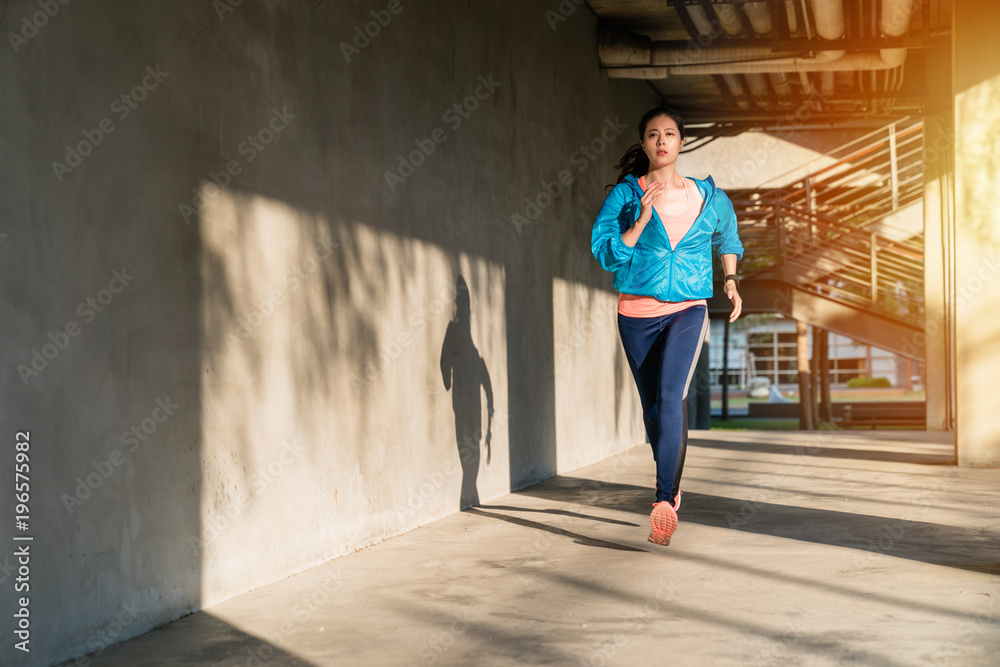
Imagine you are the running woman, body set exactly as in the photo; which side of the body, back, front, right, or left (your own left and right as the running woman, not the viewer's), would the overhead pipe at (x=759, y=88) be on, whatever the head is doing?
back

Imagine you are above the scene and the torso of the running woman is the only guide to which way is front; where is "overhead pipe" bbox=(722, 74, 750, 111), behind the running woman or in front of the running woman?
behind

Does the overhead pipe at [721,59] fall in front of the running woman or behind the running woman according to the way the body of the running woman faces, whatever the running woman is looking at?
behind

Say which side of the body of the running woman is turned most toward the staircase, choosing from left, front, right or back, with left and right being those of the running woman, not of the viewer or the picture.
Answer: back

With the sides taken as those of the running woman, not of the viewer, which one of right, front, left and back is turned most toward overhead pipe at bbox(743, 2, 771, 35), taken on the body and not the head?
back

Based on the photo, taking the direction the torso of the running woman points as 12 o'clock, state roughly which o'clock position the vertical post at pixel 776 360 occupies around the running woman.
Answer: The vertical post is roughly at 6 o'clock from the running woman.

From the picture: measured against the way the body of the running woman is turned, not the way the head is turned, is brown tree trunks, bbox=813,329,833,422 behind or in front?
behind

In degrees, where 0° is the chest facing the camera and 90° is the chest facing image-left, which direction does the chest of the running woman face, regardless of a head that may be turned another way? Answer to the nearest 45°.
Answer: approximately 0°

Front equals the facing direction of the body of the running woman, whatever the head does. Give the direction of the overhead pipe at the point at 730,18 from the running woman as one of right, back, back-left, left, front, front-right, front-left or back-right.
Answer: back
